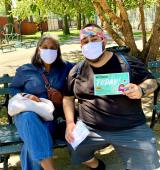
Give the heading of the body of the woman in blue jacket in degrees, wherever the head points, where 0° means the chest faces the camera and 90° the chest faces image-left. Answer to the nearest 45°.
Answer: approximately 0°
